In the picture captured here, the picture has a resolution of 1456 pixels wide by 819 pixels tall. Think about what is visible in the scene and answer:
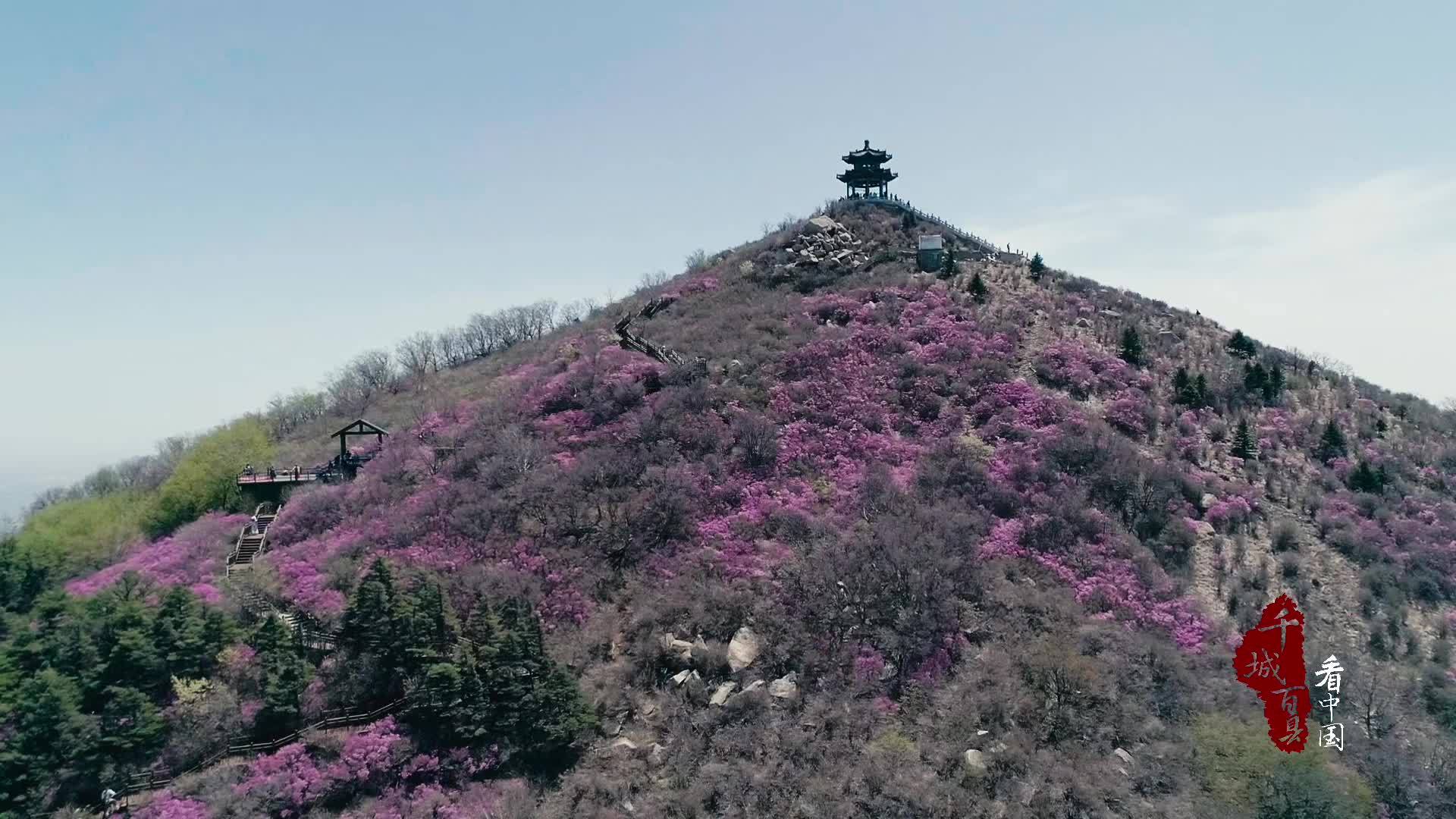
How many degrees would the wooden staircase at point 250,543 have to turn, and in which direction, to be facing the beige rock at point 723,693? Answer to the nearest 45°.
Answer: approximately 90° to its left

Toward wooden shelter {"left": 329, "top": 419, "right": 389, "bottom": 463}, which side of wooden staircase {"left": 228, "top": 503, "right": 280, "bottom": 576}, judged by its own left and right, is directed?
back

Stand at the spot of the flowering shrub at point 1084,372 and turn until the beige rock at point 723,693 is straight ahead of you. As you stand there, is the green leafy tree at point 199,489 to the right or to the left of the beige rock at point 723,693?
right

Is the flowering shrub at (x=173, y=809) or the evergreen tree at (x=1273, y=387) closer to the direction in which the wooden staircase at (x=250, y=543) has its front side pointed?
the flowering shrub

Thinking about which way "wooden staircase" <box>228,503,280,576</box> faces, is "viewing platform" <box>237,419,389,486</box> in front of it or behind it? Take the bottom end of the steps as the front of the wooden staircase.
behind

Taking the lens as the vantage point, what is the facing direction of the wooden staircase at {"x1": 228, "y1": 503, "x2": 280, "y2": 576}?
facing the viewer and to the left of the viewer

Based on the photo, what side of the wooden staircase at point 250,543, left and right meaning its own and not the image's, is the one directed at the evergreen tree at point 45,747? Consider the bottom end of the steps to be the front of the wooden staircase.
front

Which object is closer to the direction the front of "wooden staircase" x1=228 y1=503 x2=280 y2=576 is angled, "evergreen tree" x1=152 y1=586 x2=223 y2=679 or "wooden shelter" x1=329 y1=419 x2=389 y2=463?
the evergreen tree

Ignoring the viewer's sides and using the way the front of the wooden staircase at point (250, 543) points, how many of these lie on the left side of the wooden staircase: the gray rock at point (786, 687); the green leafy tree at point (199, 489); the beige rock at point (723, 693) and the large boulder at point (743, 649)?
3

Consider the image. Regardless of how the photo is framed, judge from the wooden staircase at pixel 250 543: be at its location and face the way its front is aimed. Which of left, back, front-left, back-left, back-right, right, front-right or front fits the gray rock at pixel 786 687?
left

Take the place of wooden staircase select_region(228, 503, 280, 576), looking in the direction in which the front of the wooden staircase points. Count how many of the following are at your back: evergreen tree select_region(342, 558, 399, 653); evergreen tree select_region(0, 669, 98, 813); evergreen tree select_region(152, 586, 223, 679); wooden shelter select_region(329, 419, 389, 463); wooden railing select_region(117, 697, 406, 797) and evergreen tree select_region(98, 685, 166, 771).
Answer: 1

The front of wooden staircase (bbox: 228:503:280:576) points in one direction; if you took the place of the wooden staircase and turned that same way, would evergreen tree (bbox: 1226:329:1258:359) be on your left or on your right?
on your left

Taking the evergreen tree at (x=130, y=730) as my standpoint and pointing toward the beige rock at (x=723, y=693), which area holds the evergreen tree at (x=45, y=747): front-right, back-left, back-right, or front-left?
back-right

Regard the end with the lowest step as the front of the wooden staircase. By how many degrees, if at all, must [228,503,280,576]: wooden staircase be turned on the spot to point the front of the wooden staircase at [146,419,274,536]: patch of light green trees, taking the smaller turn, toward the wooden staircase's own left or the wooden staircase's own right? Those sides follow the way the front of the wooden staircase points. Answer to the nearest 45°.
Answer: approximately 135° to the wooden staircase's own right

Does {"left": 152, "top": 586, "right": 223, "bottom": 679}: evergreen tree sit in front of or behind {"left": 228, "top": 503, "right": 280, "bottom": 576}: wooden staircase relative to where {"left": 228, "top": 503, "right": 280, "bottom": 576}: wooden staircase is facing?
in front

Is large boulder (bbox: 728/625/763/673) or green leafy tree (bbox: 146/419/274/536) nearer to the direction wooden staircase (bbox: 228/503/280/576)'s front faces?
the large boulder

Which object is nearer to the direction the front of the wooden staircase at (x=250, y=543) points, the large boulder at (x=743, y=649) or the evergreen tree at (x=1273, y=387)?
the large boulder

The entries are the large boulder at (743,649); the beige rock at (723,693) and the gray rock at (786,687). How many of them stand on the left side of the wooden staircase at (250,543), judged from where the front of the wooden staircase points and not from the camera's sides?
3

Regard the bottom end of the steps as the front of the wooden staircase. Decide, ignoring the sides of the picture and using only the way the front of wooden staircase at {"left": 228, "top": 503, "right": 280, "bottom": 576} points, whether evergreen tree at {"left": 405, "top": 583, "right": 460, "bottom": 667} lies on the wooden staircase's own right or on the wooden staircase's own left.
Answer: on the wooden staircase's own left

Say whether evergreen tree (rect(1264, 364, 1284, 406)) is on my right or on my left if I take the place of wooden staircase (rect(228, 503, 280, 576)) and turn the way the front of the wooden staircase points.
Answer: on my left

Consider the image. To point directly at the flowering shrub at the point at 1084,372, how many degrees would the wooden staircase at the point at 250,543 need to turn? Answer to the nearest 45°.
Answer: approximately 135° to its left
